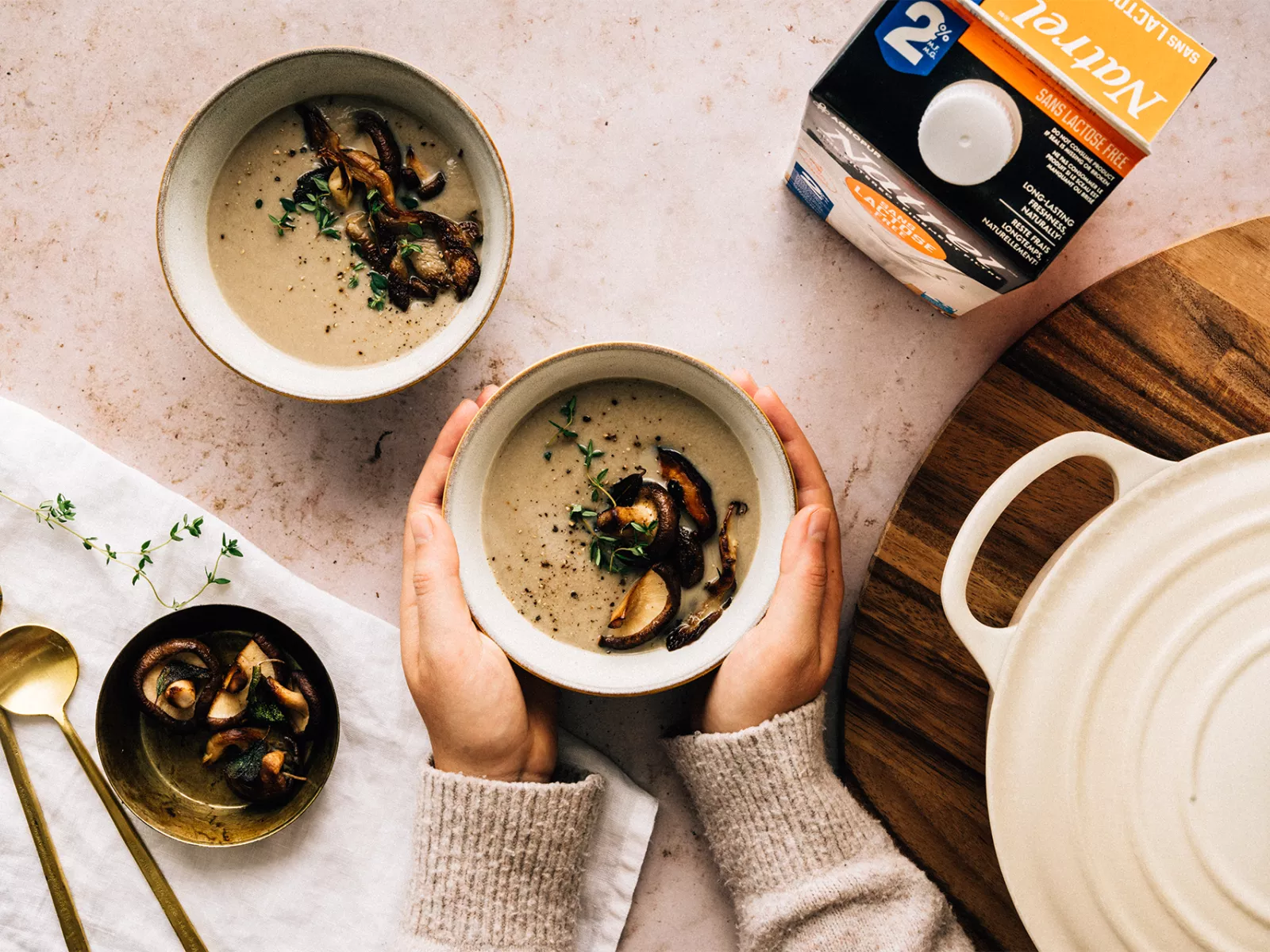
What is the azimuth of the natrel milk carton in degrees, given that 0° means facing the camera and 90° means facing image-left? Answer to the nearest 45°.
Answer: approximately 45°
